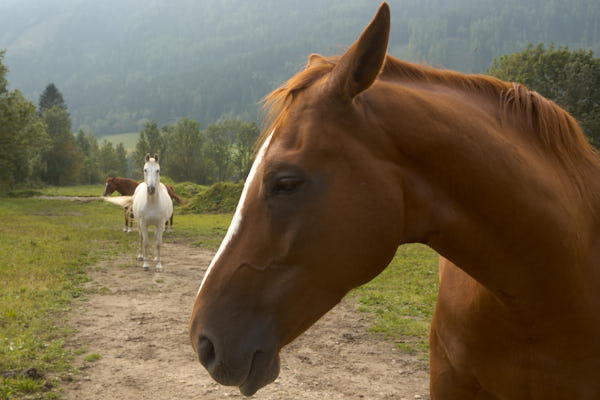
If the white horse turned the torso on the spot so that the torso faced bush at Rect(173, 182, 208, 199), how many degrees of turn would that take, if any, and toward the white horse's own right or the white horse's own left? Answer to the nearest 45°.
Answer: approximately 180°

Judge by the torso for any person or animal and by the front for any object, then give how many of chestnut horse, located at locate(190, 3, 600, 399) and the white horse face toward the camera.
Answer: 1

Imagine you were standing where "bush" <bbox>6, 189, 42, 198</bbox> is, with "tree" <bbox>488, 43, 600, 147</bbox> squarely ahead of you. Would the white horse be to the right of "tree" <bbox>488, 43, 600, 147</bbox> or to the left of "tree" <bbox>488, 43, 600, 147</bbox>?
right

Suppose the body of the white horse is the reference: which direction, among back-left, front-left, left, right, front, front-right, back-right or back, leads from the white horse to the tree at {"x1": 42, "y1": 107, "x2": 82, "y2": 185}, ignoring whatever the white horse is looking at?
back

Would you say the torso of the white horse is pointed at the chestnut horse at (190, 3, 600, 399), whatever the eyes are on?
yes

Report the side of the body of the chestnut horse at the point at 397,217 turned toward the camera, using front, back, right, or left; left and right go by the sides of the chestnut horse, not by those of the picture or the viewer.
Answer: left
